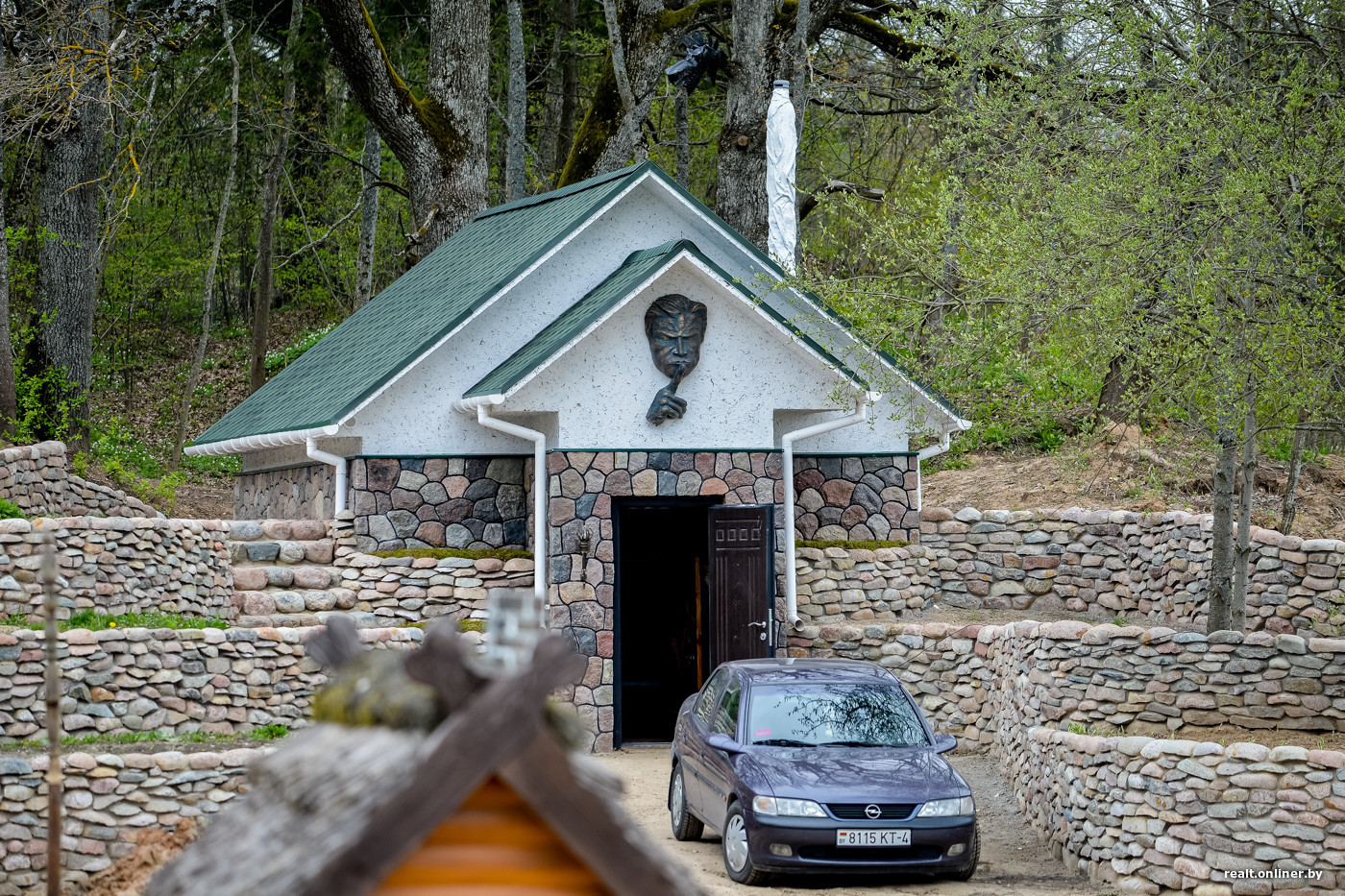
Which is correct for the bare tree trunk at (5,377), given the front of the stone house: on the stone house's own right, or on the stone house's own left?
on the stone house's own right

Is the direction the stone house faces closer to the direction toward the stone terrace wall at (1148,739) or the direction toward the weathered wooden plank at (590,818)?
the weathered wooden plank

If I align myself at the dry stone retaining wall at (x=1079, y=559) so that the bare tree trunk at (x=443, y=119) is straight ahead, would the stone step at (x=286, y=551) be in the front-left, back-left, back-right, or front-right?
front-left

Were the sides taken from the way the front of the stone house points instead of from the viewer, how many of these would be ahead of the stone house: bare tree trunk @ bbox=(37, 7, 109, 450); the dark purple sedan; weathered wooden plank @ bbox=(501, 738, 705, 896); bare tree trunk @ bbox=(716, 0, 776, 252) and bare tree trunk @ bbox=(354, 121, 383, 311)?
2

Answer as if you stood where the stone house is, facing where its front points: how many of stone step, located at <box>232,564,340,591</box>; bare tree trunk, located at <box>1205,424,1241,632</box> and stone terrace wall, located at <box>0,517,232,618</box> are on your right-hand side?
2

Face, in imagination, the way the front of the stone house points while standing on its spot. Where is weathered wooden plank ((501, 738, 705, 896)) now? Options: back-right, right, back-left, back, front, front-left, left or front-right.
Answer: front

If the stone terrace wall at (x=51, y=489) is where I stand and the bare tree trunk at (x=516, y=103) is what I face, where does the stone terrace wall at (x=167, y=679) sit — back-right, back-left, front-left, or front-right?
back-right

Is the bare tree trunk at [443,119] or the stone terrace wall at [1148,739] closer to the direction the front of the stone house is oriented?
the stone terrace wall

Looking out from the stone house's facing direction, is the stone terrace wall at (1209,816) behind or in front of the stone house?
in front

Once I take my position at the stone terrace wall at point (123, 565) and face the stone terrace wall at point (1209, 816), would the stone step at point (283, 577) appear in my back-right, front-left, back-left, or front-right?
front-left

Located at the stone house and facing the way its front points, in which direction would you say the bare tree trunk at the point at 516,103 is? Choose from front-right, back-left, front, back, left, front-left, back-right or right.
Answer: back

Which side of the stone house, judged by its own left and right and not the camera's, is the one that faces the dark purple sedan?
front

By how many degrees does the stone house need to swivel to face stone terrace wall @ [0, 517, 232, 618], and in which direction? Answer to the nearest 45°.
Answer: approximately 90° to its right

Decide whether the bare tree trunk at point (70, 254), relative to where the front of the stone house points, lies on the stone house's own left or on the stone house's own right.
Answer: on the stone house's own right

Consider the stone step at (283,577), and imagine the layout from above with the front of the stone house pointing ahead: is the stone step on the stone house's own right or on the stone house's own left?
on the stone house's own right

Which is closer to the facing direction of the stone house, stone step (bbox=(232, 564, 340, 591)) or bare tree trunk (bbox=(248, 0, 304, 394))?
the stone step

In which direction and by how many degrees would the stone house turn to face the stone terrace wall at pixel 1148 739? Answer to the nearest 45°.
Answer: approximately 45° to its left

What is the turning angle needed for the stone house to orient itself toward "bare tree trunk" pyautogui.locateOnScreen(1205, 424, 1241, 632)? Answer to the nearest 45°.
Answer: approximately 45° to its left

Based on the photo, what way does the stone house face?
toward the camera
